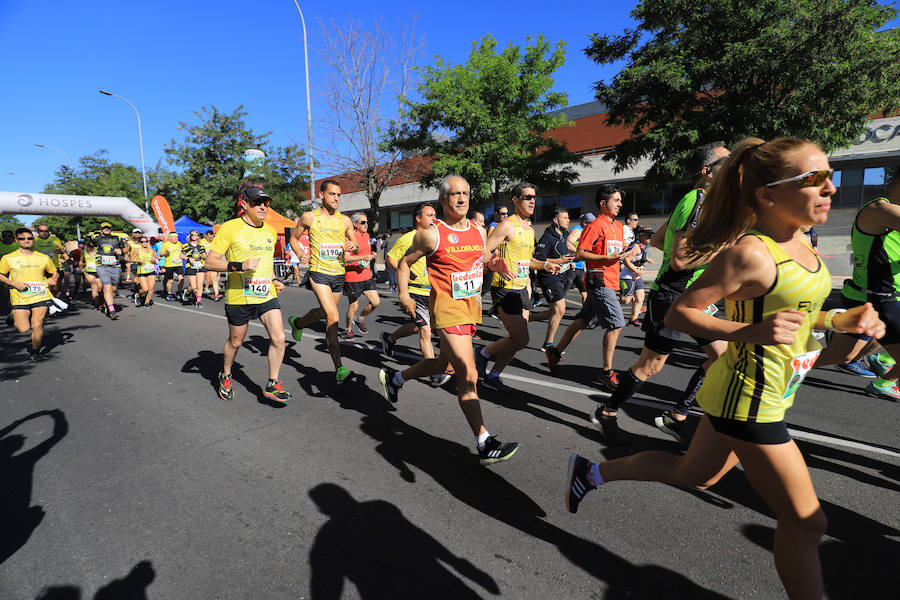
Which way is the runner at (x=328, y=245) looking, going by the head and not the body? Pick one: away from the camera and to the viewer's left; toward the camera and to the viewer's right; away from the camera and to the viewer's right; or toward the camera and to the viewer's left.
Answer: toward the camera and to the viewer's right

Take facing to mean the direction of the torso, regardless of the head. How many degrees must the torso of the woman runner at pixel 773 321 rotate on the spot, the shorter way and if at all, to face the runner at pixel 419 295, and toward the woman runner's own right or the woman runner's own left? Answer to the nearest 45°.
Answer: approximately 135° to the woman runner's own left

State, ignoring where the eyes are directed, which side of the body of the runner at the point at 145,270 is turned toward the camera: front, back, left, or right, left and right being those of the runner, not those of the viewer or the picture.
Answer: front

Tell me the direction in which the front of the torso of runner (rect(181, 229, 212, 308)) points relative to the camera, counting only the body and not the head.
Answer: toward the camera

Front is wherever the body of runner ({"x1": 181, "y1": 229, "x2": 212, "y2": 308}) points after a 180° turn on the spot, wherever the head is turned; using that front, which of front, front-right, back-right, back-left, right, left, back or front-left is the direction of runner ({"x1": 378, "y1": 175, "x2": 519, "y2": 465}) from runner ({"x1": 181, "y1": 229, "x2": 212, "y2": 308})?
back

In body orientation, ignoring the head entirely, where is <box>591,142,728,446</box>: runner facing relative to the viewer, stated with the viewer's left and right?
facing to the right of the viewer

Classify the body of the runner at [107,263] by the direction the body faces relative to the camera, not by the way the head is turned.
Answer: toward the camera

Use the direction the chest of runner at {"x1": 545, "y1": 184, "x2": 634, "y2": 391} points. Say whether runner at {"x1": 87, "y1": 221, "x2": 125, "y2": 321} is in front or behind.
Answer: behind

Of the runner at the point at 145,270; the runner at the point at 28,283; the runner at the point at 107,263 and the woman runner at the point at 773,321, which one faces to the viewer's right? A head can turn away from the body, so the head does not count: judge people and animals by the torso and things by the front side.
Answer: the woman runner

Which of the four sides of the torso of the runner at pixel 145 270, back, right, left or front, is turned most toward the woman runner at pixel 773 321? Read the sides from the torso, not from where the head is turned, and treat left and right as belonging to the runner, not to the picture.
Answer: front

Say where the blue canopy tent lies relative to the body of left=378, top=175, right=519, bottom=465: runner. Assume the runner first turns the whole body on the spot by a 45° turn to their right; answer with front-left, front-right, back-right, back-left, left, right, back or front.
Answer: back-right

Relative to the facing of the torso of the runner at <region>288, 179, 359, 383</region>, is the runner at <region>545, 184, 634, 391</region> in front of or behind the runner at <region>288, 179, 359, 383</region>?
in front

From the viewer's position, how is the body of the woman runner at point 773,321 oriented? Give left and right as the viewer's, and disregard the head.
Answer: facing to the right of the viewer

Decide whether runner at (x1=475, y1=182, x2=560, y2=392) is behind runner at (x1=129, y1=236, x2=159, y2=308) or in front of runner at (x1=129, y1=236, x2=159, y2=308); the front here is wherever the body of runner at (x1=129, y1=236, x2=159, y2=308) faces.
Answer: in front

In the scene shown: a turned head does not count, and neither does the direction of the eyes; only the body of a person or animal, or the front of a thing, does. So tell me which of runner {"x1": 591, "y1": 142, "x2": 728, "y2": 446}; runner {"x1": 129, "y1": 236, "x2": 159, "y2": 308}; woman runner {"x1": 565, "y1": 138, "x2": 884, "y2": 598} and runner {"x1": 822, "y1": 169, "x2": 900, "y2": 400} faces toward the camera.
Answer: runner {"x1": 129, "y1": 236, "x2": 159, "y2": 308}

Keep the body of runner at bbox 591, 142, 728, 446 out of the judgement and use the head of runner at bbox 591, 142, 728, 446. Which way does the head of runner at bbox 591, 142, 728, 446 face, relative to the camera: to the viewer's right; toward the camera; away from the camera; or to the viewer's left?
to the viewer's right
